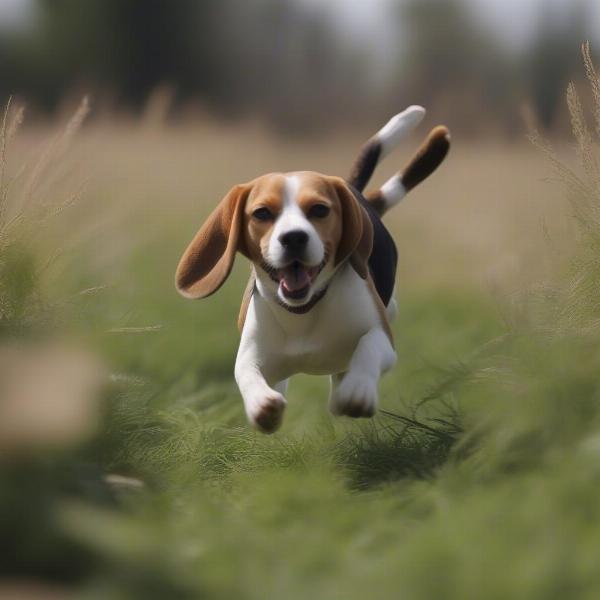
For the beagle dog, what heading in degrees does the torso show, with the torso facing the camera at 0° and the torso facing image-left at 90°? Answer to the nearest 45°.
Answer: approximately 0°
